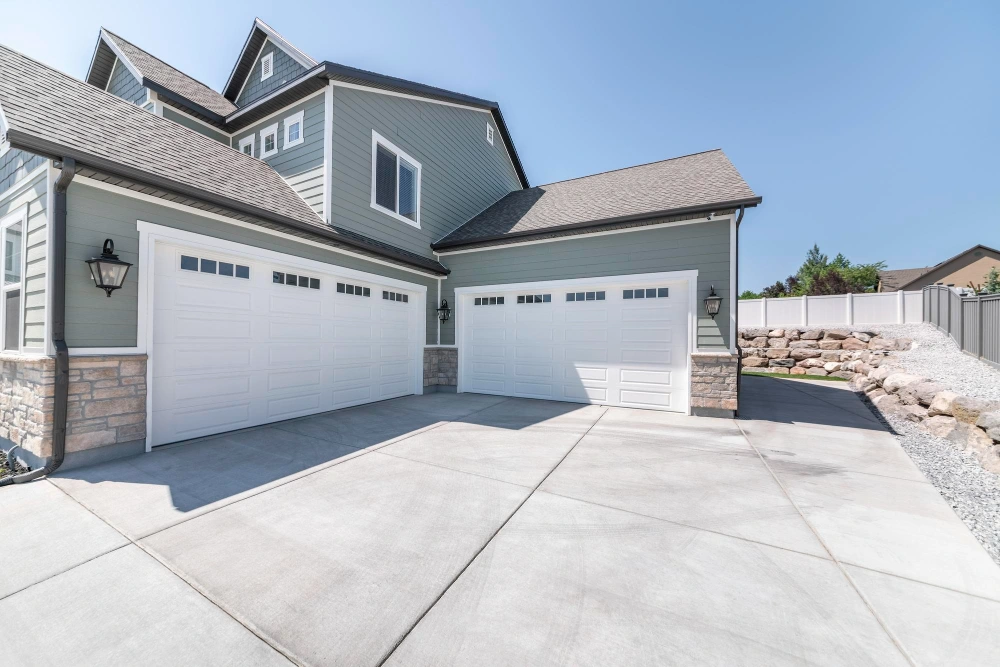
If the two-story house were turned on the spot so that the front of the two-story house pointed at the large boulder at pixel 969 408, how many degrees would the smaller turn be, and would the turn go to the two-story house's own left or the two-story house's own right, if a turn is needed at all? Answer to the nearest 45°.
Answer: approximately 90° to the two-story house's own left

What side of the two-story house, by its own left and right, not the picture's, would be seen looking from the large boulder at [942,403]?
left

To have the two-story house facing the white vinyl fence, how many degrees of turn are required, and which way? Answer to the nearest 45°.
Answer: approximately 135° to its left

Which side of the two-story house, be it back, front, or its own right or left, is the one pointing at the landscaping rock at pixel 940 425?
left
